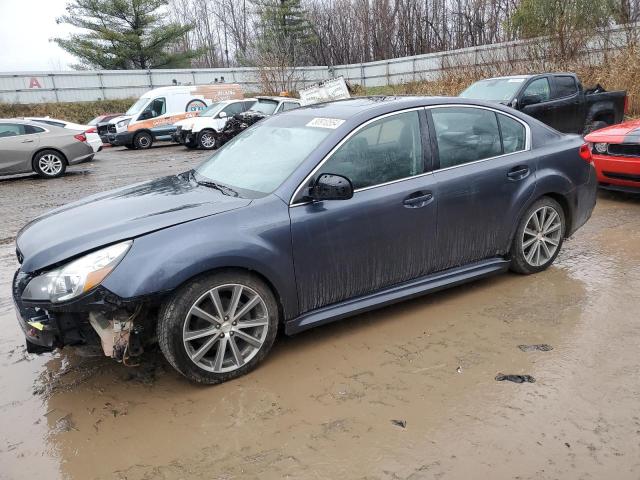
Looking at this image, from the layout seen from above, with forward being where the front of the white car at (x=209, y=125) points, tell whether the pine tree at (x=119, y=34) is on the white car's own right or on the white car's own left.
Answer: on the white car's own right

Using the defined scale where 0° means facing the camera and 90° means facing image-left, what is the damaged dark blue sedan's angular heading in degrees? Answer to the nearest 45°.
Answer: approximately 45°

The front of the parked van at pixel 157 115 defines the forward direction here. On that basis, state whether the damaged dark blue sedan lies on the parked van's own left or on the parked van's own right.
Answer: on the parked van's own left

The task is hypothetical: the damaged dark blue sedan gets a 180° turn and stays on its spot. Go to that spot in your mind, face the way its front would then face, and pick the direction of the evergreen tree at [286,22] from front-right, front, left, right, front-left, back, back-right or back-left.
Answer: front-left

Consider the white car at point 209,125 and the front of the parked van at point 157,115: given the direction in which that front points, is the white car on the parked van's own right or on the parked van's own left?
on the parked van's own left

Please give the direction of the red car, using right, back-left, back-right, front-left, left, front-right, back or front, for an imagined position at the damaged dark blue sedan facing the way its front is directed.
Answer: back

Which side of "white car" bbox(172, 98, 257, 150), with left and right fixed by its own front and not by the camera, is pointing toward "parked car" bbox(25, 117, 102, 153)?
front

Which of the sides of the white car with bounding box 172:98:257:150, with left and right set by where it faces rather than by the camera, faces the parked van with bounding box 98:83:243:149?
right

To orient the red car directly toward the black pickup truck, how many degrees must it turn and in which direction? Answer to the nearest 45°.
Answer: approximately 135° to its right

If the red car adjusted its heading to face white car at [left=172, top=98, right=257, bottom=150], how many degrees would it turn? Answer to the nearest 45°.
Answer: approximately 90° to its right

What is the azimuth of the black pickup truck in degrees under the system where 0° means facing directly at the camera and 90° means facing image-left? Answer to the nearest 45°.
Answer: approximately 45°
